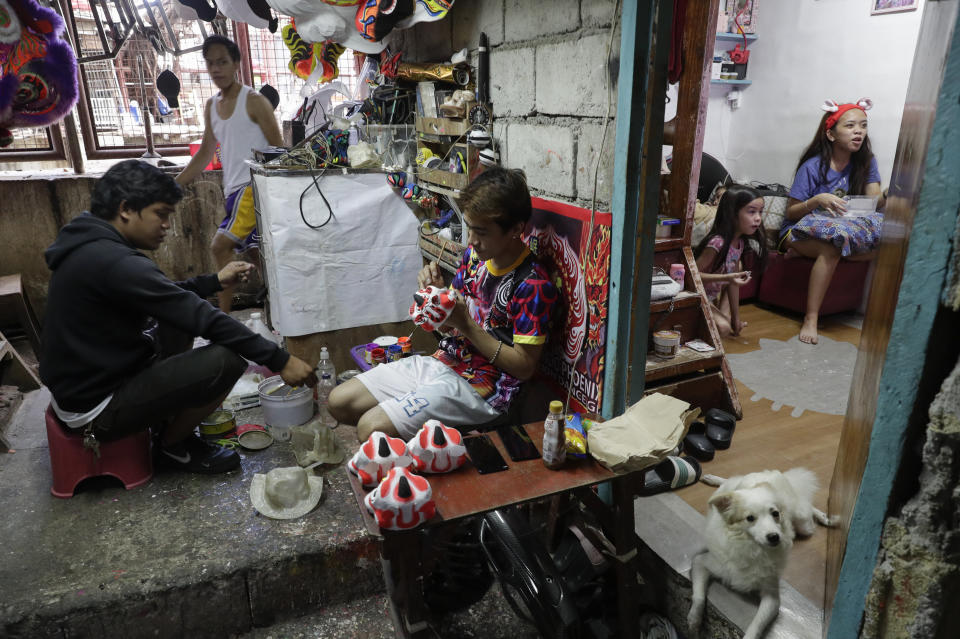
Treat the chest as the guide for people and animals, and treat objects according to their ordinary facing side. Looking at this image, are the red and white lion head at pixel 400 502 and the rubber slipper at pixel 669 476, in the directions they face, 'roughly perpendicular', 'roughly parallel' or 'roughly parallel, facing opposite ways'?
roughly perpendicular

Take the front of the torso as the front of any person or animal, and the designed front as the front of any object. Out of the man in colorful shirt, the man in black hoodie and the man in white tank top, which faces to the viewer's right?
the man in black hoodie

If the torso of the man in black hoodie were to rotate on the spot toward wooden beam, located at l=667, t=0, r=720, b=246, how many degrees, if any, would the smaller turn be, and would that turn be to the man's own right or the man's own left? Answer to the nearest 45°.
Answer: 0° — they already face it

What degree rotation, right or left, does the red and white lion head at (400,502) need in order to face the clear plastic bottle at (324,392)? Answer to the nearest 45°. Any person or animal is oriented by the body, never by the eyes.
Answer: approximately 180°

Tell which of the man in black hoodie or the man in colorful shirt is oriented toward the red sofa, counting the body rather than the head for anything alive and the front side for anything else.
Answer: the man in black hoodie

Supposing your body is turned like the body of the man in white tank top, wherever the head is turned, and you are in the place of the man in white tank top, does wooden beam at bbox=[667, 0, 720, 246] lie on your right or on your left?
on your left

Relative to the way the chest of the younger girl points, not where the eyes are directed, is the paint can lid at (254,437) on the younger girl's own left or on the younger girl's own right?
on the younger girl's own right

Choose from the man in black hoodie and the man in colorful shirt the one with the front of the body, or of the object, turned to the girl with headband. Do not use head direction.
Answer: the man in black hoodie

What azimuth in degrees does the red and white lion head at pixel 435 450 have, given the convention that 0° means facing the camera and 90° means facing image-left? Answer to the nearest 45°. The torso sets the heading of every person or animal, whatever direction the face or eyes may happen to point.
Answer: approximately 0°

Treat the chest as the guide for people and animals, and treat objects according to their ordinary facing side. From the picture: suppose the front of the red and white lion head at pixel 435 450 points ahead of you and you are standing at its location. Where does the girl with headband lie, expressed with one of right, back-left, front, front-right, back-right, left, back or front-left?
back-left

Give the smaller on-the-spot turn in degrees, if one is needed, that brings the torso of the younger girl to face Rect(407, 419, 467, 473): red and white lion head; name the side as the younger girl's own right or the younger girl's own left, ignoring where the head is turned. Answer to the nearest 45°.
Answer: approximately 45° to the younger girl's own right

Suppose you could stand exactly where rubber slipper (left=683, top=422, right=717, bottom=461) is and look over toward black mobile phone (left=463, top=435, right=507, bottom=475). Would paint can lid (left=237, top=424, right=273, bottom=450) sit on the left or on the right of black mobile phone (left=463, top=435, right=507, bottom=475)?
right

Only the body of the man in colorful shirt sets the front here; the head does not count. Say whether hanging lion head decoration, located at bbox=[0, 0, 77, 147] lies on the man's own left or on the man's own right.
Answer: on the man's own right
